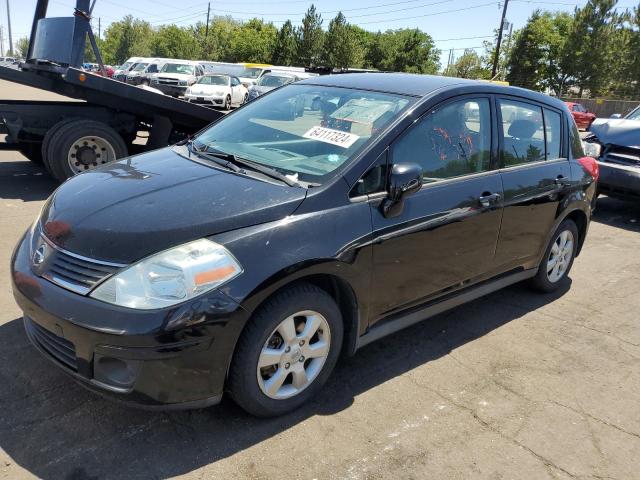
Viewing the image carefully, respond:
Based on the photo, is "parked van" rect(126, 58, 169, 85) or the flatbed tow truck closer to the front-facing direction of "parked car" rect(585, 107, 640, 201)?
the flatbed tow truck

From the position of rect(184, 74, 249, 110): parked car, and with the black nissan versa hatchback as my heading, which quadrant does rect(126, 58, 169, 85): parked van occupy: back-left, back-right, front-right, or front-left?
back-right

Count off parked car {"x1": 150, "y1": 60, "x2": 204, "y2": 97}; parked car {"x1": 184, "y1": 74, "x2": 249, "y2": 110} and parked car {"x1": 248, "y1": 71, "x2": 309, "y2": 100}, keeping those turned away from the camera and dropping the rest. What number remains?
0

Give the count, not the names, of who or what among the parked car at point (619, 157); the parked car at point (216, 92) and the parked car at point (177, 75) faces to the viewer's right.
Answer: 0

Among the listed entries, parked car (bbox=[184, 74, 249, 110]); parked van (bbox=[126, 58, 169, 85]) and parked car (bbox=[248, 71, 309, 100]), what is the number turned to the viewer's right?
0

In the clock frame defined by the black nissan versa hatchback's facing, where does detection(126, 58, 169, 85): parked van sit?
The parked van is roughly at 4 o'clock from the black nissan versa hatchback.

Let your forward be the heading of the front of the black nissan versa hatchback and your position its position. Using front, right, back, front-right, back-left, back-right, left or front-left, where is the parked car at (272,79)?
back-right

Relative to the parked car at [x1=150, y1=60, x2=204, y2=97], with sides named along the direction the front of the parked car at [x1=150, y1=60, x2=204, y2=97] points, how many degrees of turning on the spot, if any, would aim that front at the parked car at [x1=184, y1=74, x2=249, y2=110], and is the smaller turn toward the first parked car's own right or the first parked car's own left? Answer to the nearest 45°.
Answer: approximately 45° to the first parked car's own left

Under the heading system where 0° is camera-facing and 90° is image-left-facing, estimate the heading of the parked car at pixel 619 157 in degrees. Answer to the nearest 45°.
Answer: approximately 45°

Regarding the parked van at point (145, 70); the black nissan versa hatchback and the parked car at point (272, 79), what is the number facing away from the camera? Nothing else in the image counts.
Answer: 0

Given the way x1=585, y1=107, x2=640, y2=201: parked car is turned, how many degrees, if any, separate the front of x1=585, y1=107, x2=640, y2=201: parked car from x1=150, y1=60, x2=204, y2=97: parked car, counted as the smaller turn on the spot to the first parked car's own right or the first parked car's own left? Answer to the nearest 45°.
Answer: approximately 90° to the first parked car's own right

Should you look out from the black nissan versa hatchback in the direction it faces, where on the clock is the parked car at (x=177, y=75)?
The parked car is roughly at 4 o'clock from the black nissan versa hatchback.

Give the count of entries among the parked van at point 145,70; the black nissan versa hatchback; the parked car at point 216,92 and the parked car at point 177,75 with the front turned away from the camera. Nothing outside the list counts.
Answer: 0

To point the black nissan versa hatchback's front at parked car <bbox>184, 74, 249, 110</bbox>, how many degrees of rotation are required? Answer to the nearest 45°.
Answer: approximately 135° to its right

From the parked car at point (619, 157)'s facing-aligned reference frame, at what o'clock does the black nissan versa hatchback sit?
The black nissan versa hatchback is roughly at 11 o'clock from the parked car.

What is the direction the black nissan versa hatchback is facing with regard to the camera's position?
facing the viewer and to the left of the viewer

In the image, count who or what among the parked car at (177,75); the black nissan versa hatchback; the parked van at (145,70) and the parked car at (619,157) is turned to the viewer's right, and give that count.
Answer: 0

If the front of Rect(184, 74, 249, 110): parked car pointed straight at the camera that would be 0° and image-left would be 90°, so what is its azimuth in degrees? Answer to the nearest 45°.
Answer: approximately 45°
